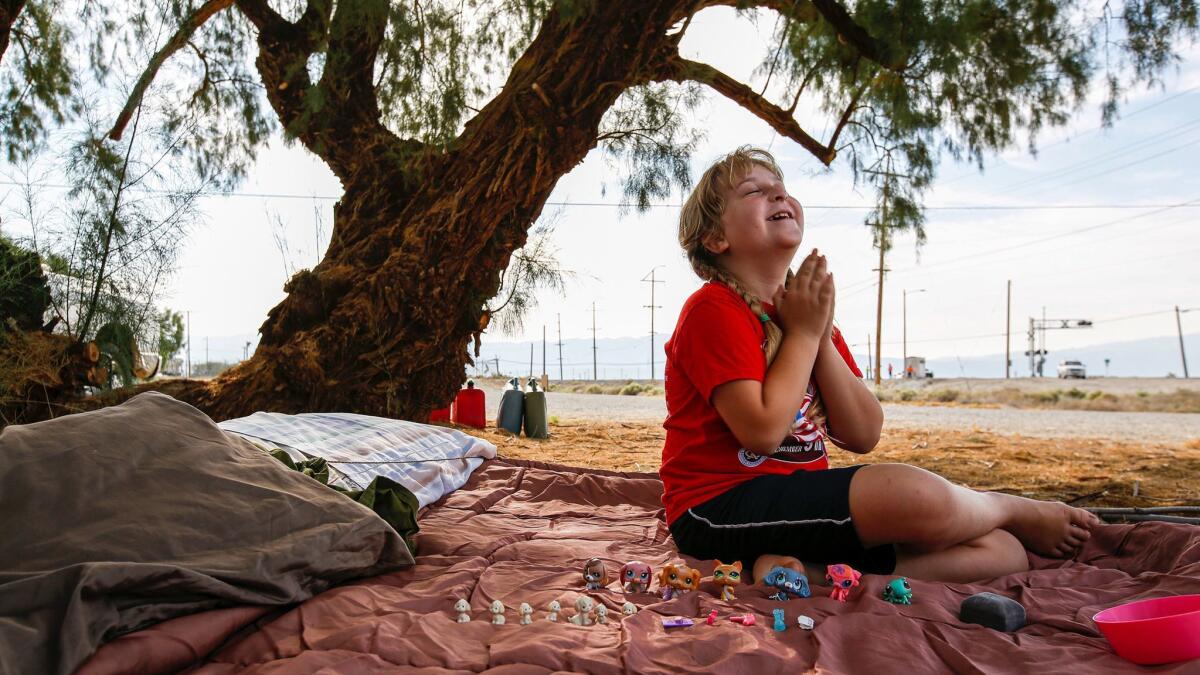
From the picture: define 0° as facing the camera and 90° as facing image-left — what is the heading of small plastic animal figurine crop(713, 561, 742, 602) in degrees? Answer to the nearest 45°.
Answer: approximately 0°

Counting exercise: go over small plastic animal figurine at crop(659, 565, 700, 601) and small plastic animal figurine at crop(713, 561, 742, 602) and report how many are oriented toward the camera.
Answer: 2

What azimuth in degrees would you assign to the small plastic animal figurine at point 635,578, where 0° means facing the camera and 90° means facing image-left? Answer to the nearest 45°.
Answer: approximately 0°
